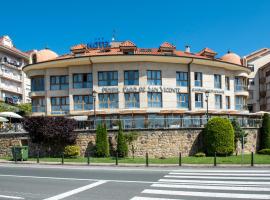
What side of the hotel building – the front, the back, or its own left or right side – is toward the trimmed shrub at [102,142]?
front

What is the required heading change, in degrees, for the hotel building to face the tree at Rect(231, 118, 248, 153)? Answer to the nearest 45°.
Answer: approximately 45° to its left

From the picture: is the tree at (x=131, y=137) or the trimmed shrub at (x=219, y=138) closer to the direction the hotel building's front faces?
the tree

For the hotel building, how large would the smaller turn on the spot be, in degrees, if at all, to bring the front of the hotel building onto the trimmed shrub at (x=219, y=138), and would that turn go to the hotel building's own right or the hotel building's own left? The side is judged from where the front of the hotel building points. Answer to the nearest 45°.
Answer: approximately 45° to the hotel building's own left

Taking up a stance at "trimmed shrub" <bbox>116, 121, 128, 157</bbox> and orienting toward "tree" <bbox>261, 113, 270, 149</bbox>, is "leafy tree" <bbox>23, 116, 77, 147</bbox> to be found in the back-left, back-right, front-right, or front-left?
back-left

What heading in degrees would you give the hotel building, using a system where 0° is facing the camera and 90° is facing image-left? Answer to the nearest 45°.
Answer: approximately 0°

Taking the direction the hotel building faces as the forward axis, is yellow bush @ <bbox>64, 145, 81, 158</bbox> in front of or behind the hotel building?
in front

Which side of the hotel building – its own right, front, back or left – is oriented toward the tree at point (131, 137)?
front

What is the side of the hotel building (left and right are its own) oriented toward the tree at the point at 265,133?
left

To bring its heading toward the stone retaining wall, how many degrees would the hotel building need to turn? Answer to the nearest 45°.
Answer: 0° — it already faces it
